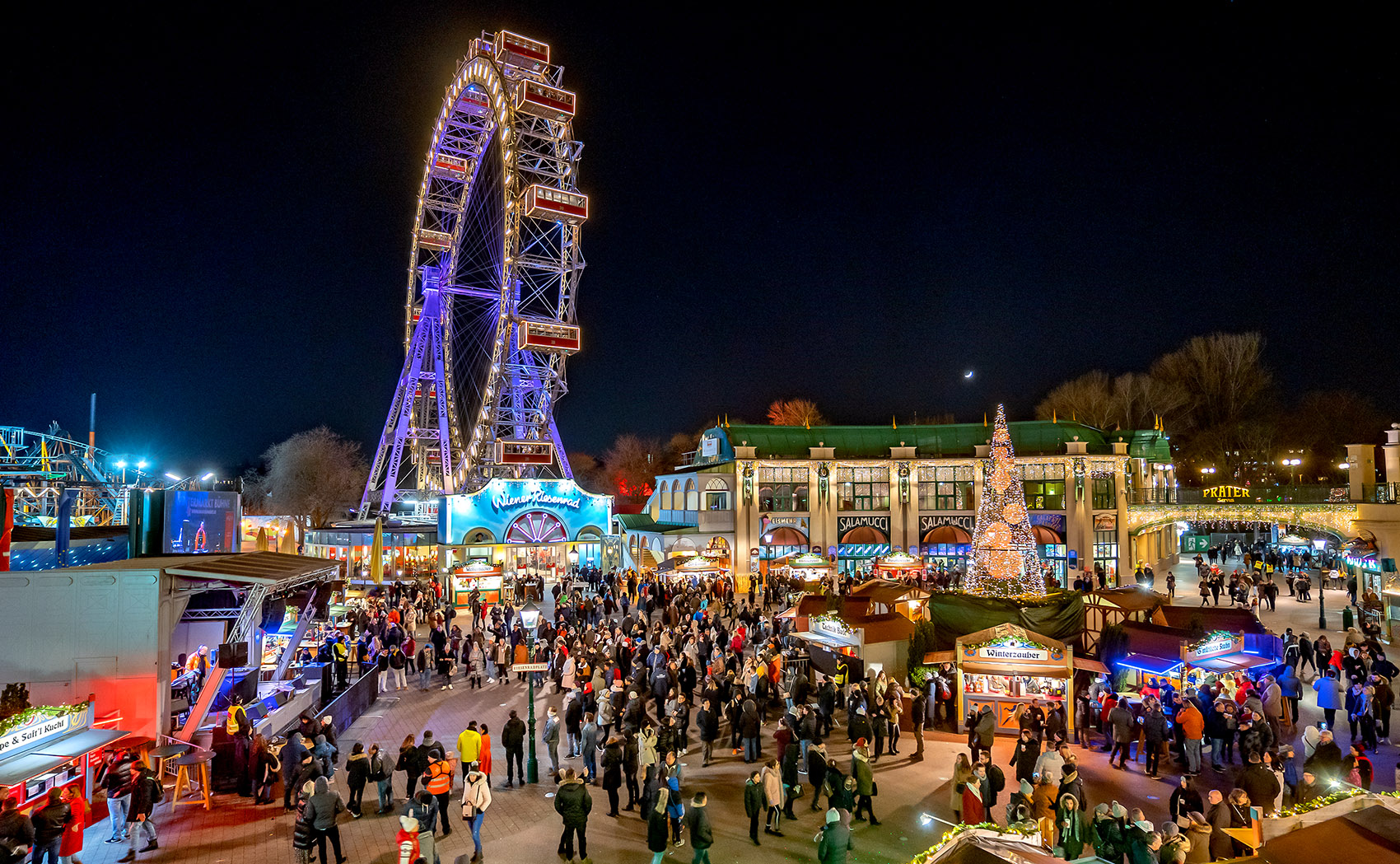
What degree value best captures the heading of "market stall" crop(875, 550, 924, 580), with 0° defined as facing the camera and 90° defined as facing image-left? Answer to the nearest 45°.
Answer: approximately 0°

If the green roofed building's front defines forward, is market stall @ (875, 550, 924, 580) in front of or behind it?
in front

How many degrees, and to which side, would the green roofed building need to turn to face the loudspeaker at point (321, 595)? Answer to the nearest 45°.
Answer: approximately 45° to its right

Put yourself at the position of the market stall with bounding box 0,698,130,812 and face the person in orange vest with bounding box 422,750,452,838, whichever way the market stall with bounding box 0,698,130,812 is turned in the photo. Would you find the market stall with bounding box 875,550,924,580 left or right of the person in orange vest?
left

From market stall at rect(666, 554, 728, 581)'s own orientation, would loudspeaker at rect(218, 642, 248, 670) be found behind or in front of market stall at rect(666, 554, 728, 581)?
in front

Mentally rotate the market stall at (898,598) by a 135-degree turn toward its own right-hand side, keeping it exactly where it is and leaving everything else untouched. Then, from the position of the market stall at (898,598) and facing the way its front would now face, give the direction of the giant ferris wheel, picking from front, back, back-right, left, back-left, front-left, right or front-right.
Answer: front-right

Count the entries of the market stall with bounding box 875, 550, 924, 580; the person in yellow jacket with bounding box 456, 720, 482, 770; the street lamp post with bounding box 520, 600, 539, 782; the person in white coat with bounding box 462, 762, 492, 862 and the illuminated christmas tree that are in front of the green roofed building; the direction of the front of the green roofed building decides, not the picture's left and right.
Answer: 5

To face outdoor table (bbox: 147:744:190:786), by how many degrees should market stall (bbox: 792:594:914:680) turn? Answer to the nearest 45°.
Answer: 0° — it already faces it

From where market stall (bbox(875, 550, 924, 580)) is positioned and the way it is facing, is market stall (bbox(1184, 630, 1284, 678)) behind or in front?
in front

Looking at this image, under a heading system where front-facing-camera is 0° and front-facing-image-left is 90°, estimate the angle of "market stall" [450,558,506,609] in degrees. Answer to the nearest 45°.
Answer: approximately 0°

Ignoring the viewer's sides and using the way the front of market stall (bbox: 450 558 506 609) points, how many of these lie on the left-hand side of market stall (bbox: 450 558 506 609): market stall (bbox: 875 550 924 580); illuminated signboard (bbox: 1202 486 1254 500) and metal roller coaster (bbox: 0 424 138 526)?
2
